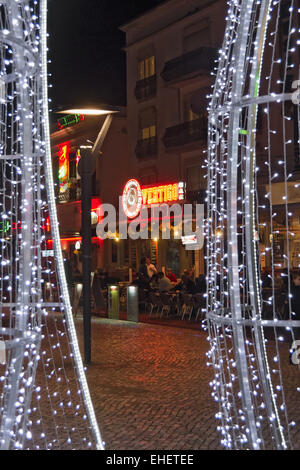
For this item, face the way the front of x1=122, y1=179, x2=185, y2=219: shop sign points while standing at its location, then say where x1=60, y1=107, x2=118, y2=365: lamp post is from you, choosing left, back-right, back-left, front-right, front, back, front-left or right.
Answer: front-left

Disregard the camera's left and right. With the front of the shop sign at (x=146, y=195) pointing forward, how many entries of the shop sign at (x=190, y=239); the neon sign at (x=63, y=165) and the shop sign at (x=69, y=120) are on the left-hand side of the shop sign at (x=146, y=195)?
1

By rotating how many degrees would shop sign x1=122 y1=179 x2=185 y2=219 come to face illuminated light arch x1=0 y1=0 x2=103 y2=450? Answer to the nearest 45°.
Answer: approximately 45° to its left

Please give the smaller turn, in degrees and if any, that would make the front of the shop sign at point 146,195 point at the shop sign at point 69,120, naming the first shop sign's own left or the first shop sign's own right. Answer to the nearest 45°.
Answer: approximately 90° to the first shop sign's own right

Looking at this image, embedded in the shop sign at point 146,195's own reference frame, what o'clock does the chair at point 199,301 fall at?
The chair is roughly at 10 o'clock from the shop sign.

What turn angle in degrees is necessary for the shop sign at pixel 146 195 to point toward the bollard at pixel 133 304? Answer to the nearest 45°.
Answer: approximately 45° to its left

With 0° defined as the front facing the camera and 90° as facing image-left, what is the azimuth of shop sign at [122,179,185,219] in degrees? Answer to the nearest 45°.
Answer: approximately 45°

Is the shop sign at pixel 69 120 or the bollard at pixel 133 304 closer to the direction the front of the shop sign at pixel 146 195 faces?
the bollard

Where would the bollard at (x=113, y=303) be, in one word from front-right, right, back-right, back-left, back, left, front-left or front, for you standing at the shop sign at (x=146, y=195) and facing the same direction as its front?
front-left

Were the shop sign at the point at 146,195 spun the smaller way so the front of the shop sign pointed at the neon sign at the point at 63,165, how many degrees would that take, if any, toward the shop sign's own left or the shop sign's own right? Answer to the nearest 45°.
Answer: approximately 90° to the shop sign's own right

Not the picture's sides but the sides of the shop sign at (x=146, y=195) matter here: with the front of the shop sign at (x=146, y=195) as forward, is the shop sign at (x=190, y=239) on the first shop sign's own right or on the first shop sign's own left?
on the first shop sign's own left
